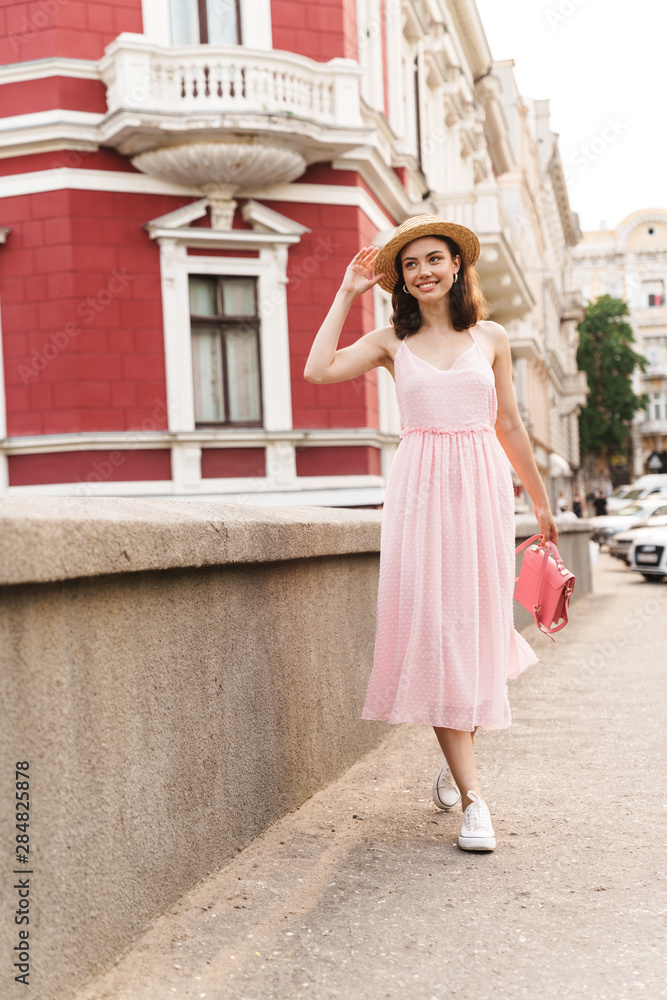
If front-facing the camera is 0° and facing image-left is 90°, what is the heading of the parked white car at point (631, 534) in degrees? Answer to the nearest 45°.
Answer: approximately 45°

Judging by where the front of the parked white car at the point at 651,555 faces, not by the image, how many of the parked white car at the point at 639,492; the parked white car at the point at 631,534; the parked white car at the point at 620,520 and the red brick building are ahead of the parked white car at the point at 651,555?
1

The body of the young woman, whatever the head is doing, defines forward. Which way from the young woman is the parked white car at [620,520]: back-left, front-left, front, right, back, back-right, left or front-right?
back

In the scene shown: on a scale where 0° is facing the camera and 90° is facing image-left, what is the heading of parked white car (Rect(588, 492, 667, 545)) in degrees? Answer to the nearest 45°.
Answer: approximately 45°

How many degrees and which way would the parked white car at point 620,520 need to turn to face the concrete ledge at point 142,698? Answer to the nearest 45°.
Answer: approximately 45° to its left

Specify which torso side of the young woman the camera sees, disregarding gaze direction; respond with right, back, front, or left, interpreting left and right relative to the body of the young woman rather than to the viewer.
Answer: front

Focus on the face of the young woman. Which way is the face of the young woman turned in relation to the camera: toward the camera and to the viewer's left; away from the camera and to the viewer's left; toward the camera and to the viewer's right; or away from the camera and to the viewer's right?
toward the camera and to the viewer's left

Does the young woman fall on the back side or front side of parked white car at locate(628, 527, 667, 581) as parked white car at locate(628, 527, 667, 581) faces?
on the front side

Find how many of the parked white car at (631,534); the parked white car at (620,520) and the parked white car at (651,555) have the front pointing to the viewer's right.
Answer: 0

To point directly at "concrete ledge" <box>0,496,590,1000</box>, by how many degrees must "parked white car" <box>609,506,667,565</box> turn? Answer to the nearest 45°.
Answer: approximately 45° to its left

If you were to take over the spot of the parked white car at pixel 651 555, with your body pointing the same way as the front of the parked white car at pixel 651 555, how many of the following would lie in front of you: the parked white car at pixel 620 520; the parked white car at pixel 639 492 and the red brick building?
1

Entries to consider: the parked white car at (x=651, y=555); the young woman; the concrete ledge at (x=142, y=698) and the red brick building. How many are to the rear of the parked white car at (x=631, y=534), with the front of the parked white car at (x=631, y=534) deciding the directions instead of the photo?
0

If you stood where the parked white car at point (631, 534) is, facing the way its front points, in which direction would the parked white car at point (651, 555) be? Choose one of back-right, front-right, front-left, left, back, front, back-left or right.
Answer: front-left

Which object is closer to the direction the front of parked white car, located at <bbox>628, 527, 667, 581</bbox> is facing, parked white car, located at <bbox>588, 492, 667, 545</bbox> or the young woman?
the young woman

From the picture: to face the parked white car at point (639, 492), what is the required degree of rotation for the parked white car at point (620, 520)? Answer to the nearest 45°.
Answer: approximately 135° to its right

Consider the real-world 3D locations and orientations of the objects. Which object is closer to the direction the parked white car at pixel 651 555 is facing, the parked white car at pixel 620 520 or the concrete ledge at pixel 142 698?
the concrete ledge

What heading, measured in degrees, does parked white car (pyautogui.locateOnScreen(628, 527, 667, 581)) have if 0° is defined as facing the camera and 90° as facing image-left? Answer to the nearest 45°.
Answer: approximately 45°

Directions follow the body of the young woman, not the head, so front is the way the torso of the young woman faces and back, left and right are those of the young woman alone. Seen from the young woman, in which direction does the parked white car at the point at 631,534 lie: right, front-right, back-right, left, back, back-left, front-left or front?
back
